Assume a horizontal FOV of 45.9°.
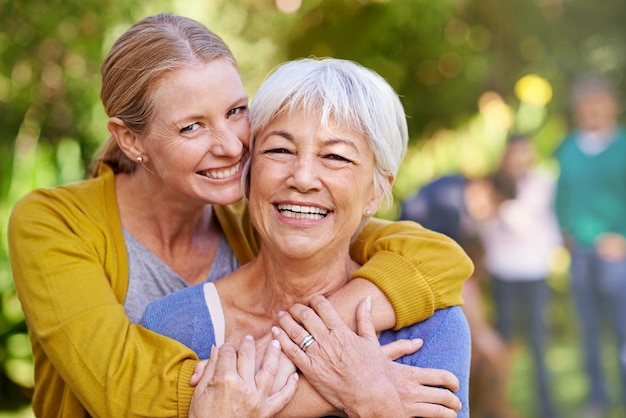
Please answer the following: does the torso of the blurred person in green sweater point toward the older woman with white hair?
yes

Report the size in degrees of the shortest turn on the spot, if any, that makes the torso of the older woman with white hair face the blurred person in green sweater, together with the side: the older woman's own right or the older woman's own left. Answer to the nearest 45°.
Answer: approximately 135° to the older woman's own left

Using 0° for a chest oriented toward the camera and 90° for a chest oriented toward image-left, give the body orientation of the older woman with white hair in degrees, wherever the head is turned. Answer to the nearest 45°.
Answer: approximately 0°

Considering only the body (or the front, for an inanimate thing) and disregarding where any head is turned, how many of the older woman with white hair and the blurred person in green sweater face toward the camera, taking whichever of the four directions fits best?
2
